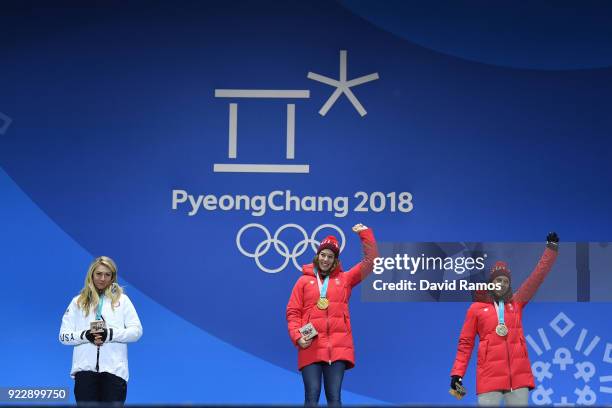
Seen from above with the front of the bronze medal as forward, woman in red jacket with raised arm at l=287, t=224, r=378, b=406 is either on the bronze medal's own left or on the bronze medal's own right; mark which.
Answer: on the bronze medal's own right

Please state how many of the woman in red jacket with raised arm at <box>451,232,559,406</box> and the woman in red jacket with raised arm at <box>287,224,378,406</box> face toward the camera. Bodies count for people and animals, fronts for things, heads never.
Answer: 2

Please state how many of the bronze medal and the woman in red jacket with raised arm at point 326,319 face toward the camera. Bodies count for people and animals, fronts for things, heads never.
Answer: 2

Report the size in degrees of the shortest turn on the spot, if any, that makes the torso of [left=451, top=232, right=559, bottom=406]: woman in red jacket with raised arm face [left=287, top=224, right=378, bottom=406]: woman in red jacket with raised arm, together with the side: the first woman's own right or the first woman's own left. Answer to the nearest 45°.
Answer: approximately 90° to the first woman's own right

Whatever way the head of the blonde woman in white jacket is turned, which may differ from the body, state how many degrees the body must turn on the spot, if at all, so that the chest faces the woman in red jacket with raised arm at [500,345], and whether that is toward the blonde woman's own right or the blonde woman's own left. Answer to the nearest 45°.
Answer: approximately 90° to the blonde woman's own left

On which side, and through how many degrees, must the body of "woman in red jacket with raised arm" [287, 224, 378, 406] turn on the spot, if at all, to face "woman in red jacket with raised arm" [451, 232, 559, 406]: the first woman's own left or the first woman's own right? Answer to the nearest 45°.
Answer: approximately 90° to the first woman's own left

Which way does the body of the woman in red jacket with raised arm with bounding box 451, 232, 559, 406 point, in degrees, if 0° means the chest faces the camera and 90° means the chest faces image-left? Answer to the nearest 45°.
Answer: approximately 0°
